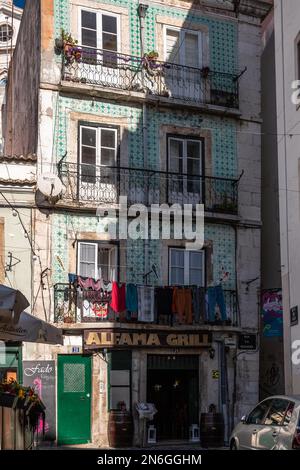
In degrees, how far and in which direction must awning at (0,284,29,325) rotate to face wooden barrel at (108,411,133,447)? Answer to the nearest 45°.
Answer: approximately 135° to its left

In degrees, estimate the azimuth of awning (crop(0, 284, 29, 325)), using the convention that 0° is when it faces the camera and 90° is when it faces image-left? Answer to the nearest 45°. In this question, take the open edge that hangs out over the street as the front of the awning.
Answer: approximately 315°

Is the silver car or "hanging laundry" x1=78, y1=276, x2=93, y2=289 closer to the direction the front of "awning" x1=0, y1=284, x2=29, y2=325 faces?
the silver car

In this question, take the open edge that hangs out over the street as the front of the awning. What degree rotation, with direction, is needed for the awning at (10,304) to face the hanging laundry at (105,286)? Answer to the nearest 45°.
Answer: approximately 135° to its left

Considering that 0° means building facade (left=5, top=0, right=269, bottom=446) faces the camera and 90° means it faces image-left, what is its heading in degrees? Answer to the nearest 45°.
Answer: approximately 0°
